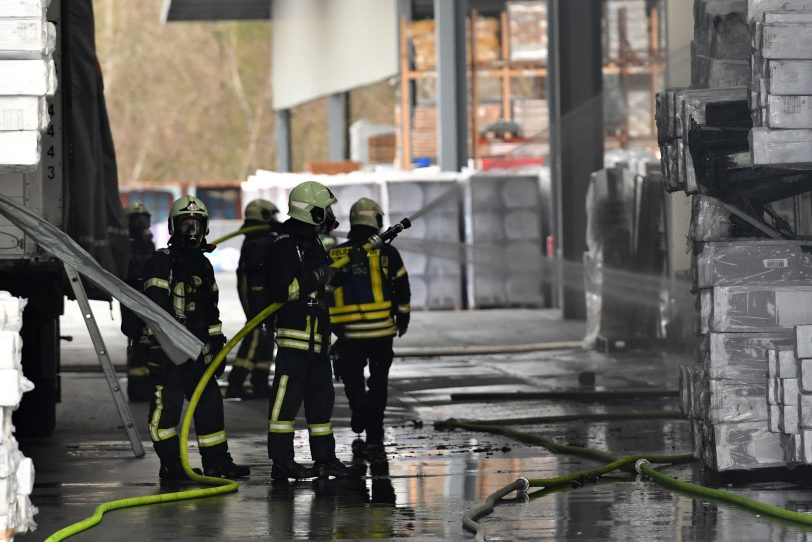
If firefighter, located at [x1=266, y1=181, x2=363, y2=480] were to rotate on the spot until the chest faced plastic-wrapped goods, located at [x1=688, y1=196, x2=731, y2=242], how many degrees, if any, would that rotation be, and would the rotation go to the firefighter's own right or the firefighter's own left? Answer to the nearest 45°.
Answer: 0° — they already face it

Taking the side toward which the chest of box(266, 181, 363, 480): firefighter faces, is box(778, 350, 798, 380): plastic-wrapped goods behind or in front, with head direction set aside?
in front

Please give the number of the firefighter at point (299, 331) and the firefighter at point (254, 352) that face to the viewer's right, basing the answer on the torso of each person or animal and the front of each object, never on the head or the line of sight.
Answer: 2

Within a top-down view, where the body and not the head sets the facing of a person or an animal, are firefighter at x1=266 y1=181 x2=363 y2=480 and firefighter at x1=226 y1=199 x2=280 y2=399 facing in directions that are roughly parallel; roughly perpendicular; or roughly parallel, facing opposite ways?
roughly parallel

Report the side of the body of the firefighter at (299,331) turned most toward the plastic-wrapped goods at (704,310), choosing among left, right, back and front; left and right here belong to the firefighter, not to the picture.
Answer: front

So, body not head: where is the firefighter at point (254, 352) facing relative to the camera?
to the viewer's right

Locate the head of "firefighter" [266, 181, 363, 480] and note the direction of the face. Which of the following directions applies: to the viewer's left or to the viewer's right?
to the viewer's right

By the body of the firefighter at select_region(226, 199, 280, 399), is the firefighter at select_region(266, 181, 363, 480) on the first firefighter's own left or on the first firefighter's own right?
on the first firefighter's own right

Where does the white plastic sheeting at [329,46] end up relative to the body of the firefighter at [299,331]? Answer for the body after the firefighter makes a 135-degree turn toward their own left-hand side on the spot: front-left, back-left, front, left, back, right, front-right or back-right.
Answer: front-right

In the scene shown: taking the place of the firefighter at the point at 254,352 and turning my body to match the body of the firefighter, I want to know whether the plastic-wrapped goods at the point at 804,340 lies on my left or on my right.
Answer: on my right

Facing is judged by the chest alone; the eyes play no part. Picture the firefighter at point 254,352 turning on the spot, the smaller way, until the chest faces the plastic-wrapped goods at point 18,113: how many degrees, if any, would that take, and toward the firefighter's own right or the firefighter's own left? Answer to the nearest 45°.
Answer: approximately 90° to the firefighter's own right

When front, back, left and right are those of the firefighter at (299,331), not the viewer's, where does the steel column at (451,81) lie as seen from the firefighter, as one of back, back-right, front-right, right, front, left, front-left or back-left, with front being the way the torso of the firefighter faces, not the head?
left

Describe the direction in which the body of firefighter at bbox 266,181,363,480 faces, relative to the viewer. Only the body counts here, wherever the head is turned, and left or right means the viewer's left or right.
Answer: facing to the right of the viewer

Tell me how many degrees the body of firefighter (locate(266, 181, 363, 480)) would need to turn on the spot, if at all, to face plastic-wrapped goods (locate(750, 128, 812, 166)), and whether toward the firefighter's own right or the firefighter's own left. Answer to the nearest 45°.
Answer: approximately 45° to the firefighter's own right

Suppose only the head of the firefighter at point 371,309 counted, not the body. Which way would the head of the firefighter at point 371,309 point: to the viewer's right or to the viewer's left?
to the viewer's right
